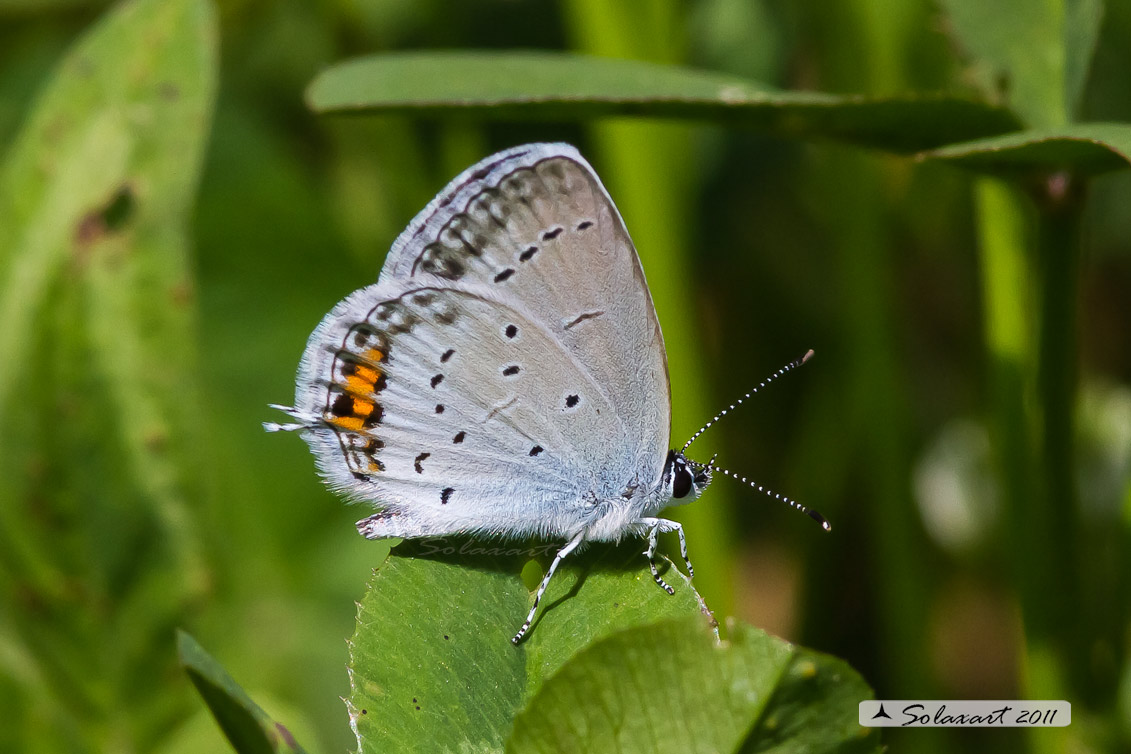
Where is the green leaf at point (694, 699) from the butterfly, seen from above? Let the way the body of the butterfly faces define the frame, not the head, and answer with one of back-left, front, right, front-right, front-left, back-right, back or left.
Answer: right

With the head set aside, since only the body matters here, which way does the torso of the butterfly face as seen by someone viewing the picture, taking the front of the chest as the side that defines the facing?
to the viewer's right
